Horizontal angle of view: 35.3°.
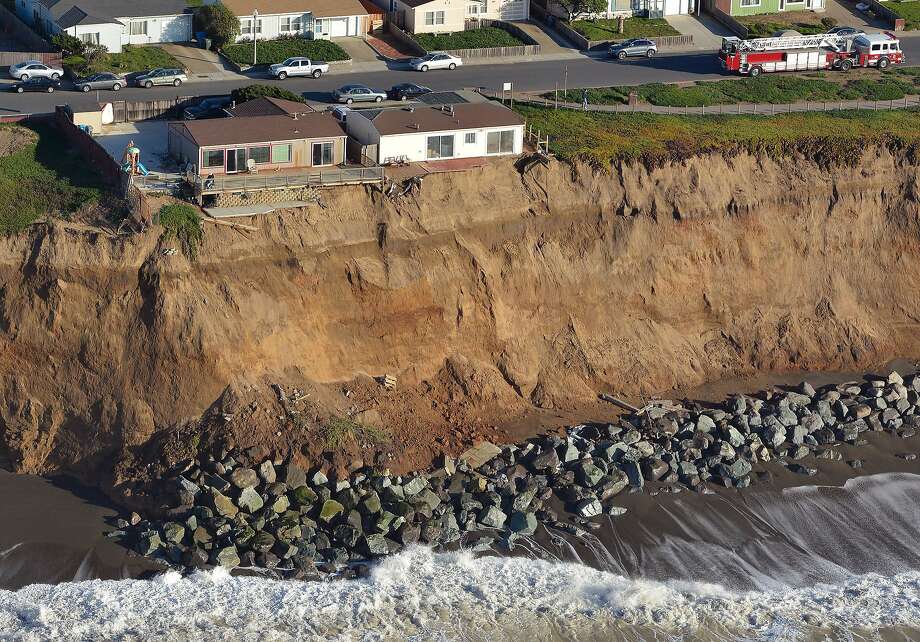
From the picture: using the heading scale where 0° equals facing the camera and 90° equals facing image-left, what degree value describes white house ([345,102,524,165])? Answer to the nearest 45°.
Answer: approximately 180°

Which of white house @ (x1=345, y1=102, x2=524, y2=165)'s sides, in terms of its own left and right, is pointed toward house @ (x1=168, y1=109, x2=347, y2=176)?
left

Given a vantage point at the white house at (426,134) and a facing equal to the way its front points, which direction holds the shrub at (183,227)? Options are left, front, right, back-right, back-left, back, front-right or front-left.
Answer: back-left
